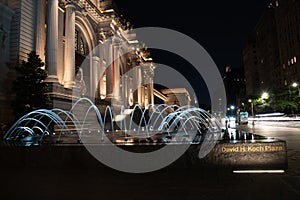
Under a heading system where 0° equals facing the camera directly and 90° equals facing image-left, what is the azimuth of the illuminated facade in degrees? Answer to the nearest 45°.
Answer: approximately 315°

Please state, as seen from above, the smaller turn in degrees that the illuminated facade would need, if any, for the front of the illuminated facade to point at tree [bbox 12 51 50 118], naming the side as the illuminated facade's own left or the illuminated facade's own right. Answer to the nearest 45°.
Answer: approximately 45° to the illuminated facade's own right

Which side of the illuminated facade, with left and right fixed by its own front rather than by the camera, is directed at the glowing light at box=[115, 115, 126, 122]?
front
